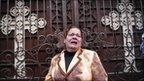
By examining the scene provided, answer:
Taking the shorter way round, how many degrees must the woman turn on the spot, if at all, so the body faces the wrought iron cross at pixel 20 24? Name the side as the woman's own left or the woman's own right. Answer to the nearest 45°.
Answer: approximately 90° to the woman's own right

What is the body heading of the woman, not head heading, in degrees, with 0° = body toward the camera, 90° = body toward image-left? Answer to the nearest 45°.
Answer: approximately 45°

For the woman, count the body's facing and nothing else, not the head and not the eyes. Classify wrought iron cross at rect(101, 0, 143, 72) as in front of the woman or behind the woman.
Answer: behind
